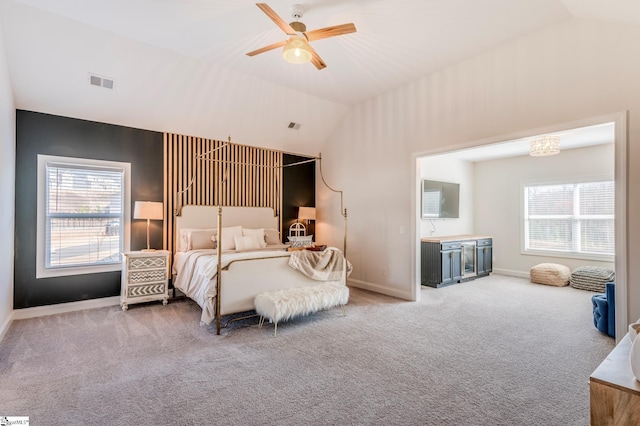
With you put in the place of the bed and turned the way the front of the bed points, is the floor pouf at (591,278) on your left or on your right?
on your left

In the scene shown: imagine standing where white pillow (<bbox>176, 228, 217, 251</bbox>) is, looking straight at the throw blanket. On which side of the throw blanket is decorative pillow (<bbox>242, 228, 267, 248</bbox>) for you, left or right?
left

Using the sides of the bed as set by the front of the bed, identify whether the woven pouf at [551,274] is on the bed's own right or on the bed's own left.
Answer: on the bed's own left

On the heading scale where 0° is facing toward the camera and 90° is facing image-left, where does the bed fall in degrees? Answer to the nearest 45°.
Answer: approximately 315°

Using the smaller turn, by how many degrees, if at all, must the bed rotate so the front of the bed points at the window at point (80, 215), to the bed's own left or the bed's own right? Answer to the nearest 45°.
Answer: approximately 135° to the bed's own right
